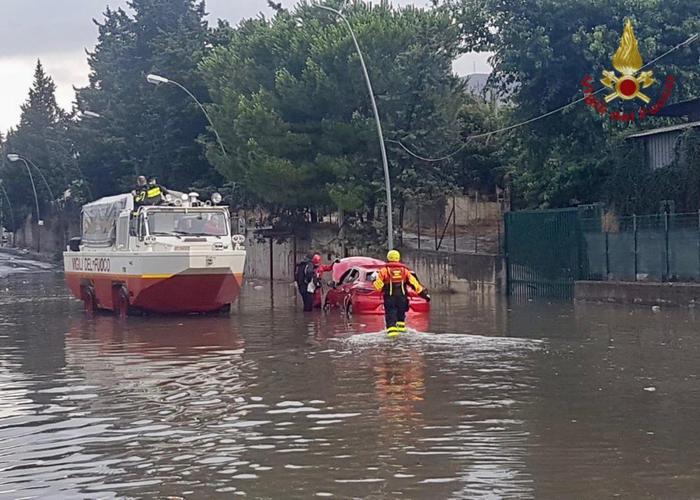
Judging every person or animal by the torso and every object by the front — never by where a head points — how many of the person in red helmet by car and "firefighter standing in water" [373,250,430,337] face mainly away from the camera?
1

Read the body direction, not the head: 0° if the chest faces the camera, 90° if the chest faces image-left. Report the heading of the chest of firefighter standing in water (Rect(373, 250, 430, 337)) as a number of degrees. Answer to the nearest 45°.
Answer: approximately 180°

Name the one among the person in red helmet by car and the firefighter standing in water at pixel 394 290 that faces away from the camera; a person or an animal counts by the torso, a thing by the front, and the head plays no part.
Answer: the firefighter standing in water

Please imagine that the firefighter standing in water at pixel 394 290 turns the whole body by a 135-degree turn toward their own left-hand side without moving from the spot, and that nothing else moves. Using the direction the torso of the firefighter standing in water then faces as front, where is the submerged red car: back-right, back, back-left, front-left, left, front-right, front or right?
back-right

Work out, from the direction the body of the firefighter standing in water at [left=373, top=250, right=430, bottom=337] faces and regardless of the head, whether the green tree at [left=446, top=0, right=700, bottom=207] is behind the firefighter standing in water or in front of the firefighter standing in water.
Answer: in front

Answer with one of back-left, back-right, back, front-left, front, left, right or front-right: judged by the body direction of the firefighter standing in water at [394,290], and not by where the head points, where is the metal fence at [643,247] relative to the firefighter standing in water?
front-right

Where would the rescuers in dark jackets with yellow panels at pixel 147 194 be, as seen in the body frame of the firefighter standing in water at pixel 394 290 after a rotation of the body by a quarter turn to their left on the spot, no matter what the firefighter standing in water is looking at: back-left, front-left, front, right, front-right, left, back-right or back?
front-right

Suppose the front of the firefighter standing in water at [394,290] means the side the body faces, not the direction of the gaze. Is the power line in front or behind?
in front

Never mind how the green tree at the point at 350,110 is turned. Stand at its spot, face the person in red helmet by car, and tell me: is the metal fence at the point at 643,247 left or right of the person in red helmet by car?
left
